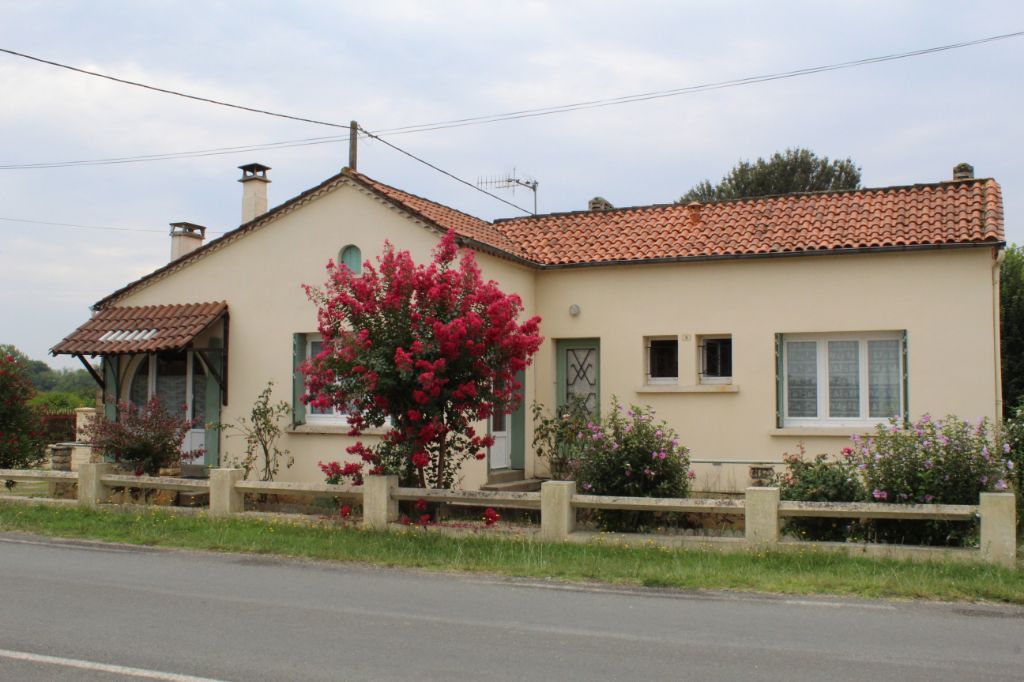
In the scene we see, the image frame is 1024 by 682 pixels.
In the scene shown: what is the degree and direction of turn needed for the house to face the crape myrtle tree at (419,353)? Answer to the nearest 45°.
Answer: approximately 45° to its right

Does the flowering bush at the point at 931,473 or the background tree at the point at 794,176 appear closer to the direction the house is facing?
the flowering bush

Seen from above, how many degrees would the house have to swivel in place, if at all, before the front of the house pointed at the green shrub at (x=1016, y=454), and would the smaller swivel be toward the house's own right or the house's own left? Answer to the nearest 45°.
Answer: approximately 45° to the house's own left

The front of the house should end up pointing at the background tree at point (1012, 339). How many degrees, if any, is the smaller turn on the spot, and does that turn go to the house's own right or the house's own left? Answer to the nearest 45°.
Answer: approximately 135° to the house's own left

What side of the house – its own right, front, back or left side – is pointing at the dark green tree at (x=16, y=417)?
right

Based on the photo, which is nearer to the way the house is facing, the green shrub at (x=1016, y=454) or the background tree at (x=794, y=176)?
the green shrub

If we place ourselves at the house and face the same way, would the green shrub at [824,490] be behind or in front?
in front

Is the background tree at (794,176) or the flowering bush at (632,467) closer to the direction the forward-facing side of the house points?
the flowering bush

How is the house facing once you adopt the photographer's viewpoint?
facing the viewer

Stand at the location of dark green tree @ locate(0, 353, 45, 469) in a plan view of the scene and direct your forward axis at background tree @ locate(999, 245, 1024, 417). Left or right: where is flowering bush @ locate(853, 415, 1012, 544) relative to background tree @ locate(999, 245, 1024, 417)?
right

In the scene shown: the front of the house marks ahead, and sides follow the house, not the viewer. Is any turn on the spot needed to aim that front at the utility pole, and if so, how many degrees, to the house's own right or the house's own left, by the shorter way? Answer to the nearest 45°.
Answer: approximately 135° to the house's own right

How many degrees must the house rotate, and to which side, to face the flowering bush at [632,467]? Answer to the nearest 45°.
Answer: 0° — it already faces it

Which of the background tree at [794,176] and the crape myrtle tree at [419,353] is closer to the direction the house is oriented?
the crape myrtle tree
